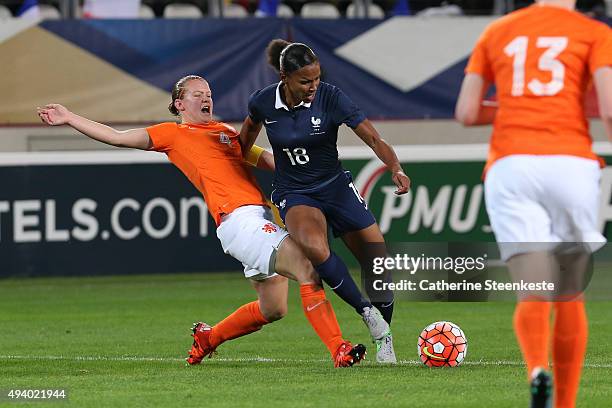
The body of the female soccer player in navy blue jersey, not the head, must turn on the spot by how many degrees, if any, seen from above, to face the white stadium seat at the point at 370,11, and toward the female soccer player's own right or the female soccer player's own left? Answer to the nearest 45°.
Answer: approximately 180°

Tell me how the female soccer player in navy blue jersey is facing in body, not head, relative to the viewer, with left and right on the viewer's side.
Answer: facing the viewer

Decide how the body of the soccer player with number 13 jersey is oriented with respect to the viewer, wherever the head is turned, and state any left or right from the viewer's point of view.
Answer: facing away from the viewer

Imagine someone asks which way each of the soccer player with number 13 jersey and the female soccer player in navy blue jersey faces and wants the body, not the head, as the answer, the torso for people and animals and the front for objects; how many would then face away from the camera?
1

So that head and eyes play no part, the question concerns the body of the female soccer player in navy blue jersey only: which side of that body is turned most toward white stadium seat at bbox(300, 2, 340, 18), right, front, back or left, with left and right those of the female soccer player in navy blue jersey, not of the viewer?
back

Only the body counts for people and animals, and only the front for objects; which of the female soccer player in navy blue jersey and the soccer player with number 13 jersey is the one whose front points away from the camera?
the soccer player with number 13 jersey

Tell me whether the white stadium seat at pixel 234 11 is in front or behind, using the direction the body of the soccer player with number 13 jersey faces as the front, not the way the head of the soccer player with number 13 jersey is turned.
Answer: in front

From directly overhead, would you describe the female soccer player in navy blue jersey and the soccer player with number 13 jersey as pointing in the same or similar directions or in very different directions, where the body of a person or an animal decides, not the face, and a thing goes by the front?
very different directions

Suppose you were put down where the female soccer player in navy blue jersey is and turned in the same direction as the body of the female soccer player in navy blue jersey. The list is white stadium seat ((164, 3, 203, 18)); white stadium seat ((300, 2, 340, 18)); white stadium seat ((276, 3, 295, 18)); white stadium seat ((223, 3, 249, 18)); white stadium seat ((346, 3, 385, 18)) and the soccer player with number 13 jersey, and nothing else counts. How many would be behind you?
5

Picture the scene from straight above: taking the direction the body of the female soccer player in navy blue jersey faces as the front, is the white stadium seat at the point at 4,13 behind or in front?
behind

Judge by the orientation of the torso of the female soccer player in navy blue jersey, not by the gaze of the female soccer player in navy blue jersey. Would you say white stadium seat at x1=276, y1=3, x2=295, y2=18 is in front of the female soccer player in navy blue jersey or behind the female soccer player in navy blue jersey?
behind

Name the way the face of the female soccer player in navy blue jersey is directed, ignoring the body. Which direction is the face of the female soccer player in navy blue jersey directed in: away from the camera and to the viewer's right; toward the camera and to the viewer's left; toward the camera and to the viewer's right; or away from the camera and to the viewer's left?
toward the camera and to the viewer's right
